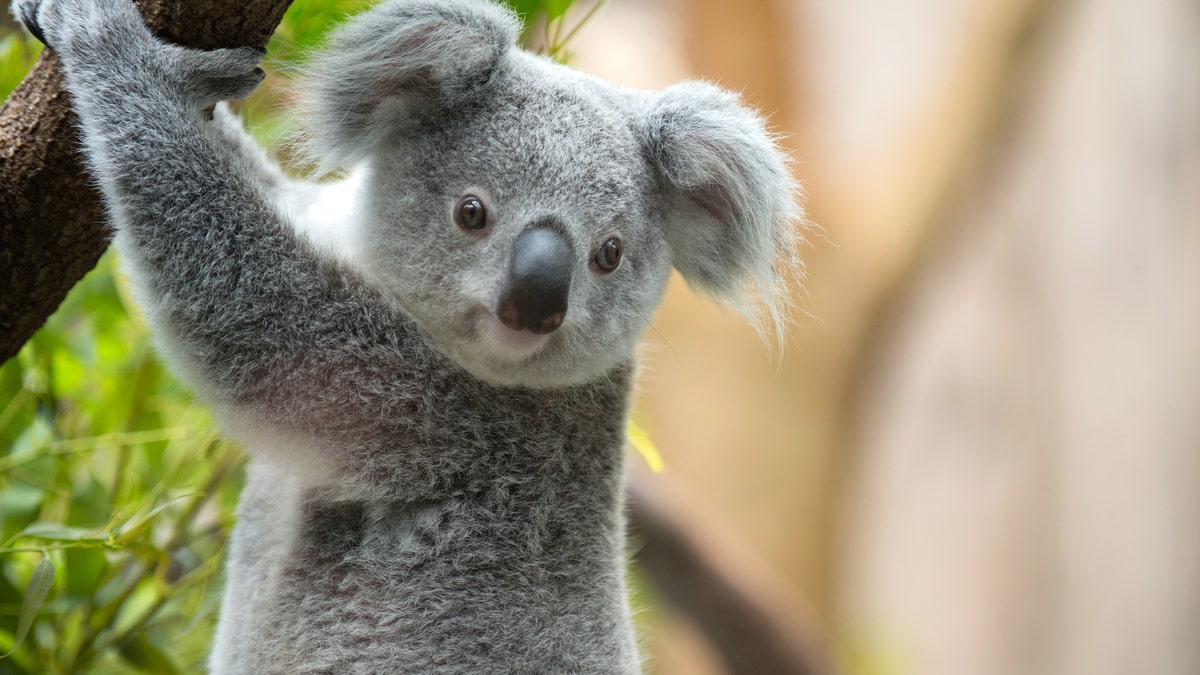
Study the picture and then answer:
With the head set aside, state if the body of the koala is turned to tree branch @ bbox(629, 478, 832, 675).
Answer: no

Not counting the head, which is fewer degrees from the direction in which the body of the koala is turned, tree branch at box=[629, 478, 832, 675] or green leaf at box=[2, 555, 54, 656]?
the green leaf
